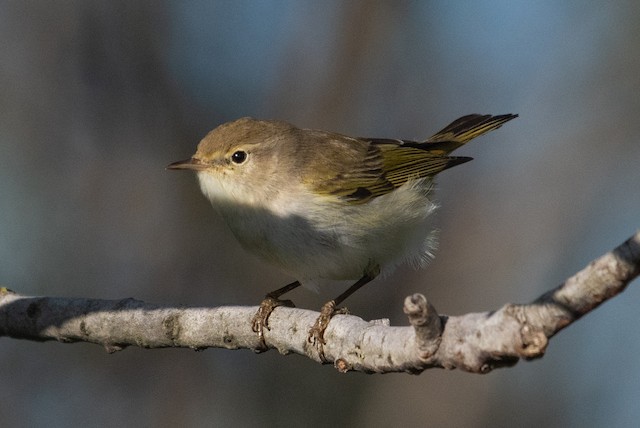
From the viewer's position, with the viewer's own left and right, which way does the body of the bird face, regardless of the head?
facing to the left of the viewer
